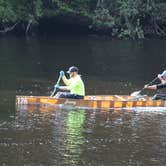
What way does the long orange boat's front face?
to the viewer's left

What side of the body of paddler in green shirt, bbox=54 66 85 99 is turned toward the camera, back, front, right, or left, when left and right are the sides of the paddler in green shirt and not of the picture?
left
